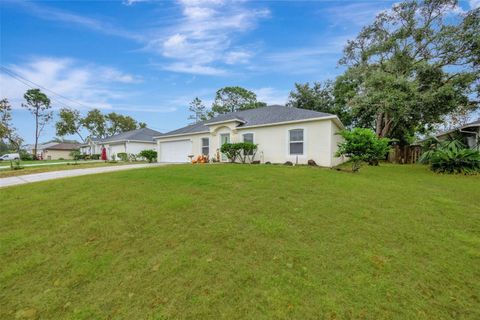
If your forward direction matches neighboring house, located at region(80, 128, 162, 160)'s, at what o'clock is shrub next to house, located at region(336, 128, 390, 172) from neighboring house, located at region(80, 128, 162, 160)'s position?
The shrub next to house is roughly at 10 o'clock from the neighboring house.

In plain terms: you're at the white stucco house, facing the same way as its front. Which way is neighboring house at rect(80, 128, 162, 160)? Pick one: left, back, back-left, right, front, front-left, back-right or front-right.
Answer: right

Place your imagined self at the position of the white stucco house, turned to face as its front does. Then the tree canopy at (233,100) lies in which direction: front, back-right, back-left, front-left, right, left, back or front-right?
back-right

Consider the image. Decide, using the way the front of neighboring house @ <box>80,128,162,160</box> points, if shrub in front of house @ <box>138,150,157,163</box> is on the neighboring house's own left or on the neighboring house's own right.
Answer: on the neighboring house's own left

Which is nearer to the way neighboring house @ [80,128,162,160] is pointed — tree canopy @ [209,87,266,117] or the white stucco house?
the white stucco house

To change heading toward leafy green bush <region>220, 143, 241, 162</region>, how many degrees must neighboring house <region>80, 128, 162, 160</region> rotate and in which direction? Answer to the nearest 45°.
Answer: approximately 45° to its left

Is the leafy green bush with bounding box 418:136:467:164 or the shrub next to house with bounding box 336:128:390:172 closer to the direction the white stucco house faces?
the shrub next to house

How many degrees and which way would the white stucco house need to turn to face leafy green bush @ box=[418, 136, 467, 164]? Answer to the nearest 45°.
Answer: approximately 135° to its left

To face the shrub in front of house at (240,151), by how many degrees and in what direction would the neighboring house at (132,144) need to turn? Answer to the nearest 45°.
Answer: approximately 45° to its left

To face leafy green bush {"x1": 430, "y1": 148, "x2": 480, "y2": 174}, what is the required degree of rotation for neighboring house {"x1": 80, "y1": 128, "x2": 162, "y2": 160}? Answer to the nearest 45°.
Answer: approximately 90° to its left

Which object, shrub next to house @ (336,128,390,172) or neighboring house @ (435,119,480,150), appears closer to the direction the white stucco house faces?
the shrub next to house

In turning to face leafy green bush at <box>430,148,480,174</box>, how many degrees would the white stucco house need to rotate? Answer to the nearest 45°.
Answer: approximately 90° to its left

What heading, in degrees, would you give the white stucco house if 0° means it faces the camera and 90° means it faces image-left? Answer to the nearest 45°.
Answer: approximately 45°

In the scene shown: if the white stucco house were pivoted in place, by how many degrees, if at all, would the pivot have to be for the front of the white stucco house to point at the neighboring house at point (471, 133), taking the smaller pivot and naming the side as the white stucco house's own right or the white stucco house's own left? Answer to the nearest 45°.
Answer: approximately 135° to the white stucco house's own left

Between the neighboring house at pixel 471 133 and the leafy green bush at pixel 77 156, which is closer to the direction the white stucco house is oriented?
the leafy green bush

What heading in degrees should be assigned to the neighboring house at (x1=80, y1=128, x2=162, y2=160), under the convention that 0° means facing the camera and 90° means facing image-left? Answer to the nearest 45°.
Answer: approximately 45°

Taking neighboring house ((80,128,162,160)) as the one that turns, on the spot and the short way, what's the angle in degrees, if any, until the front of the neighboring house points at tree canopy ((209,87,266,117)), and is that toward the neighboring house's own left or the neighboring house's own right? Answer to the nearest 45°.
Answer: approximately 135° to the neighboring house's own left

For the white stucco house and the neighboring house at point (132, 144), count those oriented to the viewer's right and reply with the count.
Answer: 0
